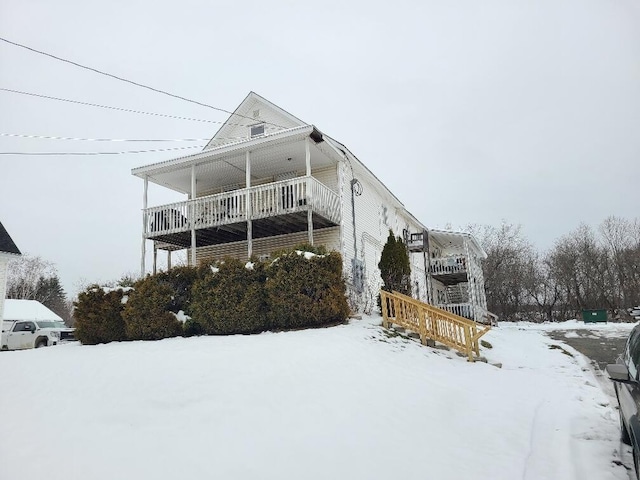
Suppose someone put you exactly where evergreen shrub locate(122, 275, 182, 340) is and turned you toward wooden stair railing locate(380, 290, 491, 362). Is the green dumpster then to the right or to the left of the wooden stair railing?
left

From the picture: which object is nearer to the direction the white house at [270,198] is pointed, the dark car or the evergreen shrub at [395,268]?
the dark car

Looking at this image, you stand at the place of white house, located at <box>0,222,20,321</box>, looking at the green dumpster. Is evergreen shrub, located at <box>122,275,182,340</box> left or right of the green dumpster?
right

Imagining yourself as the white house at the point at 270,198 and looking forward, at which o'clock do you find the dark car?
The dark car is roughly at 10 o'clock from the white house.

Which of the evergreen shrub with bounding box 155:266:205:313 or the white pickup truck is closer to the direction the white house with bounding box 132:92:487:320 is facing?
the evergreen shrub

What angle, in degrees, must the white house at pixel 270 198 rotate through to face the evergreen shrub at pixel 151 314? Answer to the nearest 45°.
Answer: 0° — it already faces it

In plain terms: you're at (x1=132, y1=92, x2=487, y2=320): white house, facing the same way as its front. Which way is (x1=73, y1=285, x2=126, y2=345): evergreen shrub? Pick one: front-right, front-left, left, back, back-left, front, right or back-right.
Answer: front

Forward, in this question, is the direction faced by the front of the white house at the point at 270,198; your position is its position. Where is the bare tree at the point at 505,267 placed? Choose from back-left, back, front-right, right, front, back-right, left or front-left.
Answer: back

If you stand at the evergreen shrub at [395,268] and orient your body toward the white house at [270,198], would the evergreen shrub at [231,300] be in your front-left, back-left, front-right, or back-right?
front-left

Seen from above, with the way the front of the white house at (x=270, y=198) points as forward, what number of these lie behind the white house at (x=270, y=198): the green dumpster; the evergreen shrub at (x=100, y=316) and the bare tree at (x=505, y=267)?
2

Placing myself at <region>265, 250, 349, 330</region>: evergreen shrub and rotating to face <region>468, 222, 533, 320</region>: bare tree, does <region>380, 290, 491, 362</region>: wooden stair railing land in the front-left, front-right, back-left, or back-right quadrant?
front-right

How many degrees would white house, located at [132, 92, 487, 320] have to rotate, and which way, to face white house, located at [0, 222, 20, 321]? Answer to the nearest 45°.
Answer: approximately 45° to its right

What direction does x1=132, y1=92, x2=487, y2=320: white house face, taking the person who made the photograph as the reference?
facing the viewer and to the left of the viewer

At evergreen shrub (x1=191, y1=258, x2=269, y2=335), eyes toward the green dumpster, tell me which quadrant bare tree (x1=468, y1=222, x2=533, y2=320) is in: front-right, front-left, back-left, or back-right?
front-left

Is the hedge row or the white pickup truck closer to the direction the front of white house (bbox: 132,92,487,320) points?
the hedge row

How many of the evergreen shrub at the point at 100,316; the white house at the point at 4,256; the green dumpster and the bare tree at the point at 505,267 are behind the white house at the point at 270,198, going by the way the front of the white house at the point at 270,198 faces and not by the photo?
2
